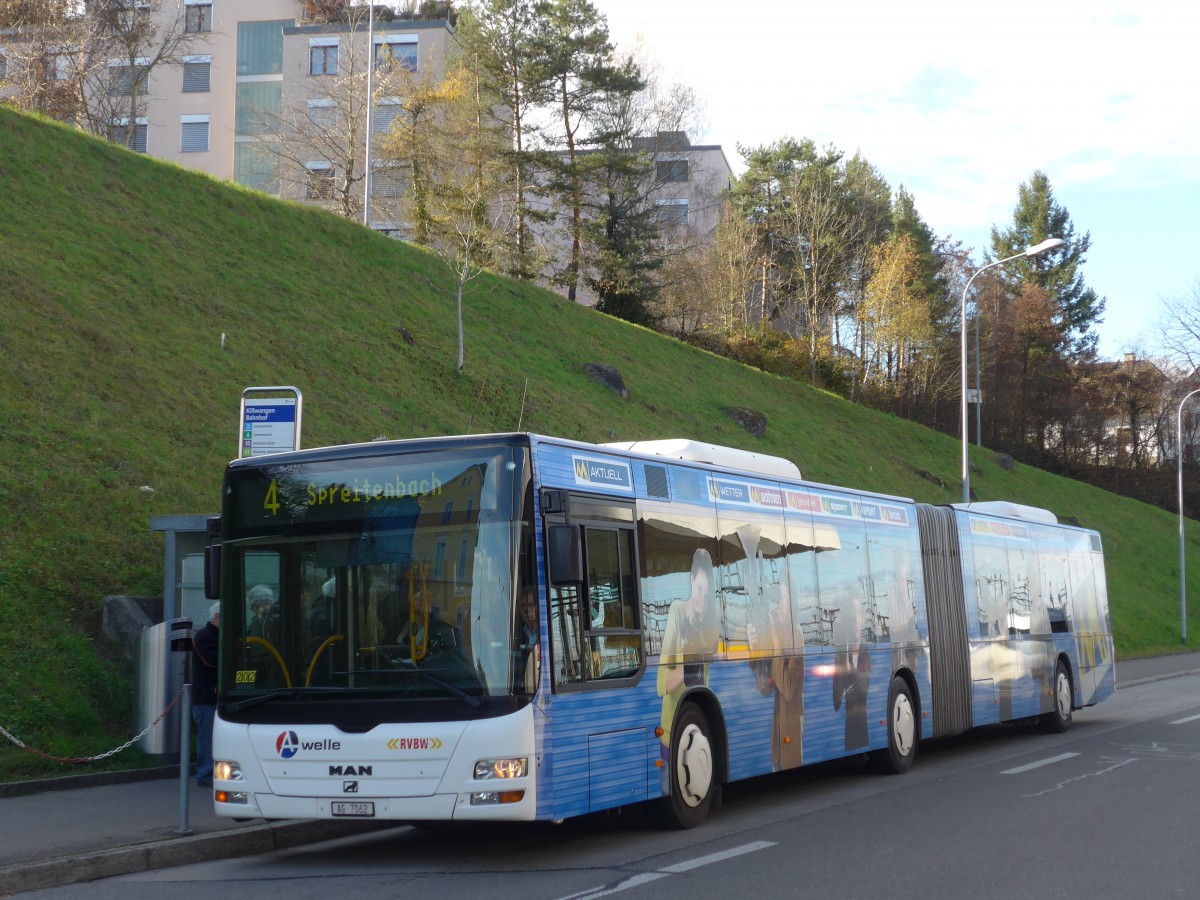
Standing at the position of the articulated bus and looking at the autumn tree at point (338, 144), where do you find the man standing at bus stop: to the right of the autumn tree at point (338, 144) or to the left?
left

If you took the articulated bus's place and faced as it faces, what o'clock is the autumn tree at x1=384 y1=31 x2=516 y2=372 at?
The autumn tree is roughly at 4 o'clock from the articulated bus.

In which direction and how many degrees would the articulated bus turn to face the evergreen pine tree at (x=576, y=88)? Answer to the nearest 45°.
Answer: approximately 135° to its right

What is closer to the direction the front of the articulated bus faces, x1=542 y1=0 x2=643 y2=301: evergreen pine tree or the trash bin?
the trash bin

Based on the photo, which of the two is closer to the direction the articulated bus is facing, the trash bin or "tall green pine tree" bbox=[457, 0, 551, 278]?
the trash bin

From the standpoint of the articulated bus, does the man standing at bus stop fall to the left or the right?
on its right

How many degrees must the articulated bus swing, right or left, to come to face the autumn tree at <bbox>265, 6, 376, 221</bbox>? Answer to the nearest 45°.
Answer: approximately 135° to its right

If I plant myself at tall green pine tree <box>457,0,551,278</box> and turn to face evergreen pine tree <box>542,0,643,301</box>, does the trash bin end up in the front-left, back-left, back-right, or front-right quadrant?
back-right

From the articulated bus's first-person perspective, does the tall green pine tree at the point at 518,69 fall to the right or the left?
on its right

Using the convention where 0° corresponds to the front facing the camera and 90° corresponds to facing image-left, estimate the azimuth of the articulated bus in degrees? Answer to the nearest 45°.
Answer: approximately 45°

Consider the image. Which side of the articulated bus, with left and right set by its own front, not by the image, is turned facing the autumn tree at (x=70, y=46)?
right
